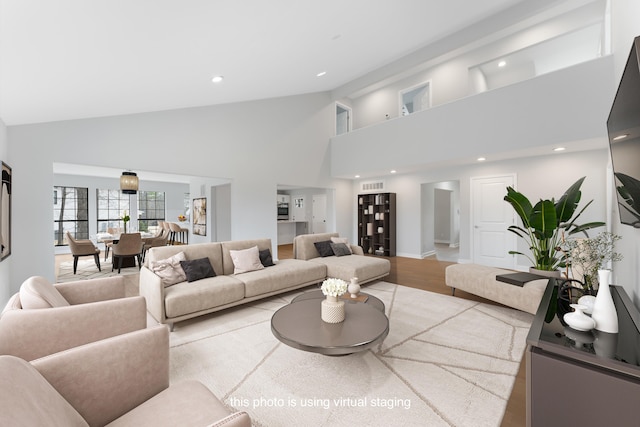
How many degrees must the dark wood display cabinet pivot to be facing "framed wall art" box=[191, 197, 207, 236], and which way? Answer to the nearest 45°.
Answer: approximately 45° to its right

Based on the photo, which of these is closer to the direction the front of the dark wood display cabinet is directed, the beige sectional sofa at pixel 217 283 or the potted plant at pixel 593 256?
the beige sectional sofa

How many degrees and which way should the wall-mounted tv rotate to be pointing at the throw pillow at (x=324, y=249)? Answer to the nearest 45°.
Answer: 0° — it already faces it

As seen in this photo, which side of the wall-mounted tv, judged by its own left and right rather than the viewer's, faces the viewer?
left

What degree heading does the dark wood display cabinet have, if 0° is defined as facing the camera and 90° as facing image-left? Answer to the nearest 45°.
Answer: approximately 45°

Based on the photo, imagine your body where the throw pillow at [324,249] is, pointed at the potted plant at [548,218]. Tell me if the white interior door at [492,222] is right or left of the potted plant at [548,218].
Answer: left

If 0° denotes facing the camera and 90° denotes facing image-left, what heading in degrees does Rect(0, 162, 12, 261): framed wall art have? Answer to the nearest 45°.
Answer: approximately 270°

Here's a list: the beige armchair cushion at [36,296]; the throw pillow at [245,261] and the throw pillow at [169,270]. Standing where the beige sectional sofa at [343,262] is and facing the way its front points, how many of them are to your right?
3

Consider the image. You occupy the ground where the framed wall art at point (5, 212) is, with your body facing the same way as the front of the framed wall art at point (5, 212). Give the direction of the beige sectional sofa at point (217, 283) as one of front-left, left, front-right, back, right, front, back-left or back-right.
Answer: front-right

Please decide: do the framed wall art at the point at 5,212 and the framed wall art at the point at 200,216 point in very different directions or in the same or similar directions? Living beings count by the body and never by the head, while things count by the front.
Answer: very different directions
